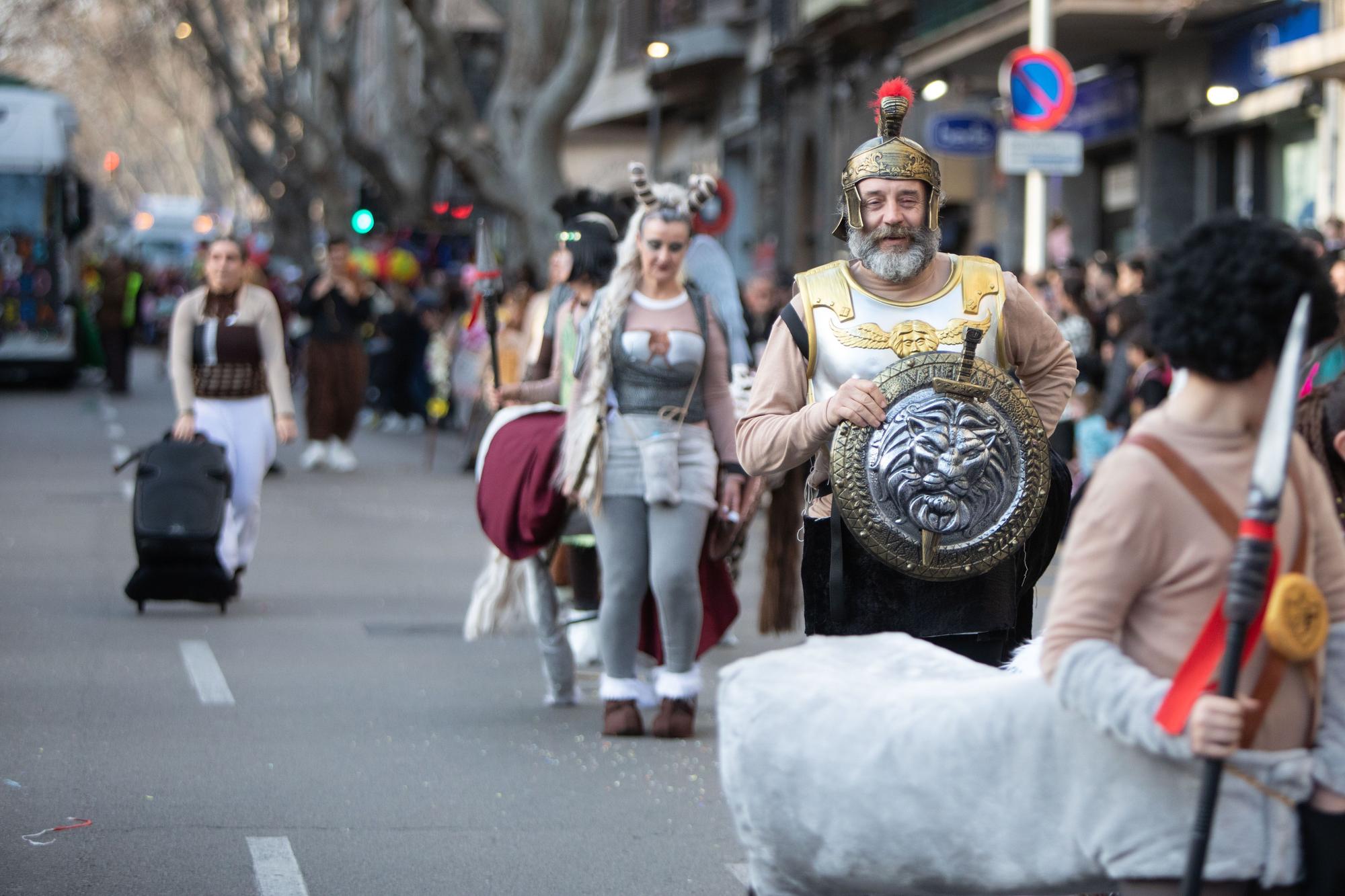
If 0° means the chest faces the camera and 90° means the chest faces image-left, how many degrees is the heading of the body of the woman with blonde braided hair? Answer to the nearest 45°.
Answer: approximately 0°

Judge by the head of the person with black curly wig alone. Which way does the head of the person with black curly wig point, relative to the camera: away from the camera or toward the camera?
away from the camera

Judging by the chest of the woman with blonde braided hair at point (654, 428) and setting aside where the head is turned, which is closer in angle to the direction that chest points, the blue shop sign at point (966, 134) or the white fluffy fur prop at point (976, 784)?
the white fluffy fur prop

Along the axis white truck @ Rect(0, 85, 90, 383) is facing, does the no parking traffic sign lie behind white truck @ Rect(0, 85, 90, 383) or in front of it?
in front

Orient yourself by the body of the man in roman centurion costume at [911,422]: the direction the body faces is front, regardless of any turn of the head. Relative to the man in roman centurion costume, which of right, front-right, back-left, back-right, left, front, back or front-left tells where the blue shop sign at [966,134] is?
back

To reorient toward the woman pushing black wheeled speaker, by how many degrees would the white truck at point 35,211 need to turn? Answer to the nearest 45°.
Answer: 0° — it already faces them

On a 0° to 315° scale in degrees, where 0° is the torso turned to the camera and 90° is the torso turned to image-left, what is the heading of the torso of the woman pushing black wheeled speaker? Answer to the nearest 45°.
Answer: approximately 0°

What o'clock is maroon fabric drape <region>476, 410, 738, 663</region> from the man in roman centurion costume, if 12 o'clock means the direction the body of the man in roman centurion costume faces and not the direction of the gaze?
The maroon fabric drape is roughly at 5 o'clock from the man in roman centurion costume.

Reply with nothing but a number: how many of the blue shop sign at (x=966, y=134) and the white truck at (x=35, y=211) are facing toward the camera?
2

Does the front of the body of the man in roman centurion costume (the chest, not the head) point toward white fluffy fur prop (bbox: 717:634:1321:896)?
yes

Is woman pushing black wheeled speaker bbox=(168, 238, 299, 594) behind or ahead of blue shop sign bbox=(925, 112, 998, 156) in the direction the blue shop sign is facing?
ahead
